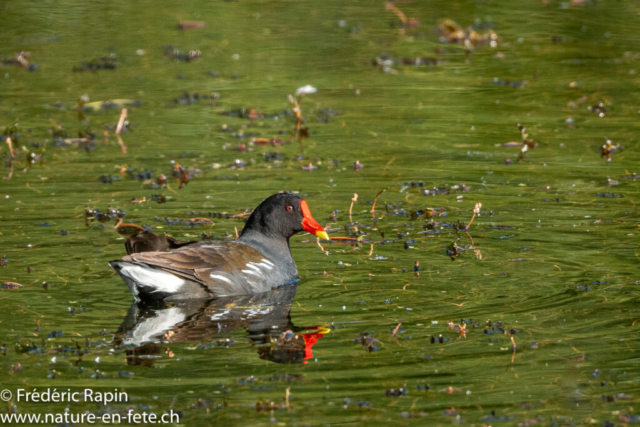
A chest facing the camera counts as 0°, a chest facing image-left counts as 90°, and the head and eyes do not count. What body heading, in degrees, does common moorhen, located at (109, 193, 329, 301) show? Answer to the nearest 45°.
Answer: approximately 270°
